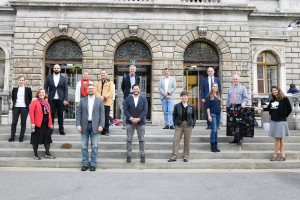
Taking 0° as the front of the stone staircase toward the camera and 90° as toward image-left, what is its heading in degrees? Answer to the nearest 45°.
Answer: approximately 0°

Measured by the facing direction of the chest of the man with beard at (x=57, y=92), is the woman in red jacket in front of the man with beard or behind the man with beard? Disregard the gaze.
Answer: in front

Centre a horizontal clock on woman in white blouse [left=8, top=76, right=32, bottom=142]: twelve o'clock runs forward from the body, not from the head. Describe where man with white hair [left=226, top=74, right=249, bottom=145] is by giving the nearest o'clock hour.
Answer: The man with white hair is roughly at 10 o'clock from the woman in white blouse.

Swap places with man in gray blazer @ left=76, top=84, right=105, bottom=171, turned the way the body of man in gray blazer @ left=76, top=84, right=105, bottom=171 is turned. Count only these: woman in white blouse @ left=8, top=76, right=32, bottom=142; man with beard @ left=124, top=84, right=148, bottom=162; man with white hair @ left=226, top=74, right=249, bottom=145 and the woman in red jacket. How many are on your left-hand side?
2

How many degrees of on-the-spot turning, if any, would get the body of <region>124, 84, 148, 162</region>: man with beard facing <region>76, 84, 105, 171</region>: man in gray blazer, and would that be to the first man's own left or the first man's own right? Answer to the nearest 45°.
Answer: approximately 90° to the first man's own right
